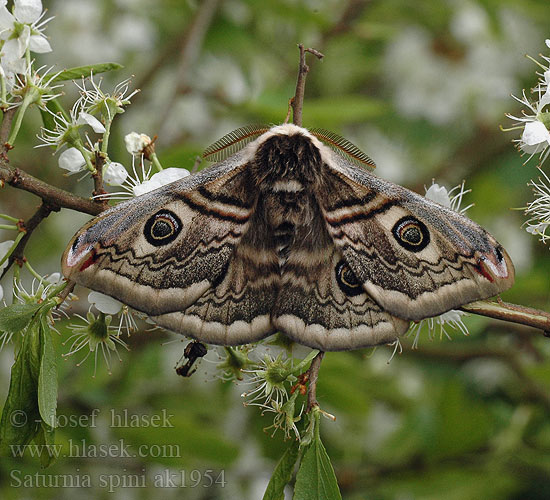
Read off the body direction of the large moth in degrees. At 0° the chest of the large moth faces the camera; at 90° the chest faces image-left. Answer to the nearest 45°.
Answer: approximately 180°

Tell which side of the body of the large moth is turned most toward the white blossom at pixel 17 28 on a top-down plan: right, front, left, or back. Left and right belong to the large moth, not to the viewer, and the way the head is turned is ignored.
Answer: left
